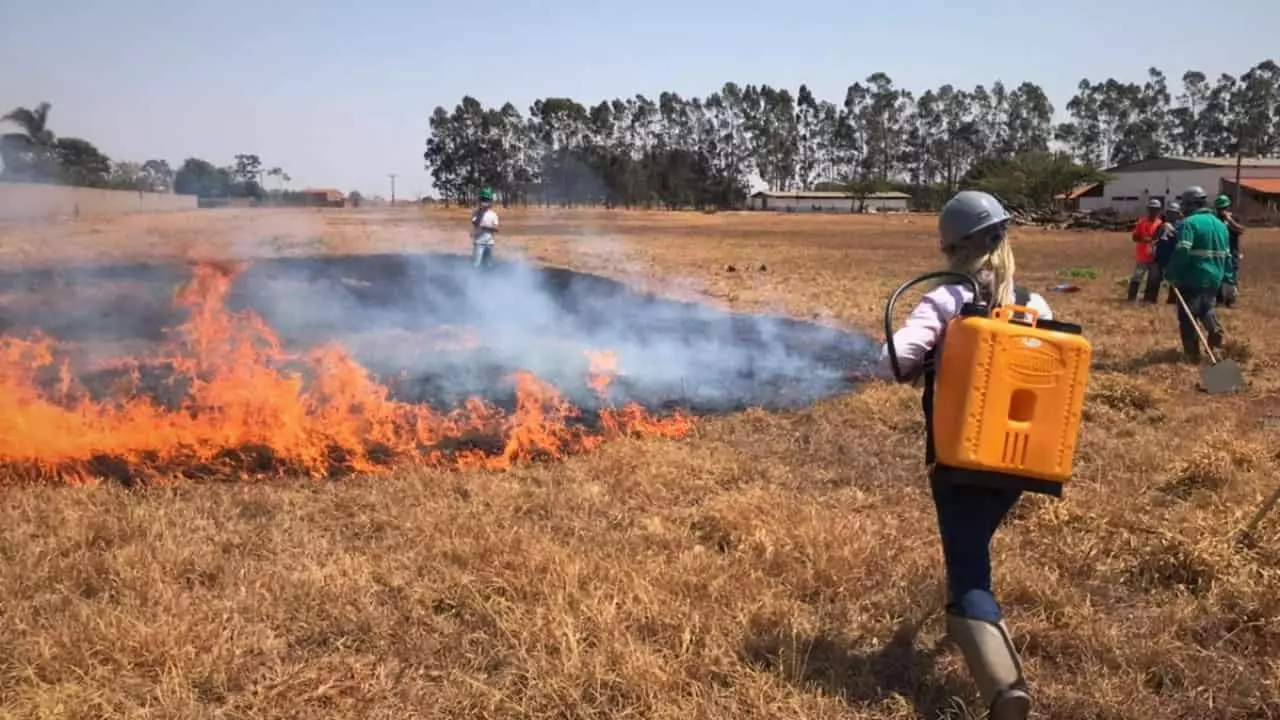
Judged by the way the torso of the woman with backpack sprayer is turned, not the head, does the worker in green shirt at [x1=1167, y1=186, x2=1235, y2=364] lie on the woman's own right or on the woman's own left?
on the woman's own right

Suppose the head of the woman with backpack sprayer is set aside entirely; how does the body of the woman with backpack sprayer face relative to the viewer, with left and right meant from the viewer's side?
facing away from the viewer and to the left of the viewer

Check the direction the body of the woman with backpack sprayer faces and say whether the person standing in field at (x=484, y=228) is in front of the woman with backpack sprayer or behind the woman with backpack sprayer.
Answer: in front

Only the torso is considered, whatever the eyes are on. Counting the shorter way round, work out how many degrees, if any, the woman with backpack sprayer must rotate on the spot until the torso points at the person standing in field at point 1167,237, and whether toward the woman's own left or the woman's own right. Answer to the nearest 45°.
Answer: approximately 45° to the woman's own right

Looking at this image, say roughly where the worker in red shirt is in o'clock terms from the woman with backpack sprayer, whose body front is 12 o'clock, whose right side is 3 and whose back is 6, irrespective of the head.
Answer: The worker in red shirt is roughly at 2 o'clock from the woman with backpack sprayer.

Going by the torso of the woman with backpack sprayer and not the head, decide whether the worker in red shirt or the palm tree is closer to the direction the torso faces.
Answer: the palm tree

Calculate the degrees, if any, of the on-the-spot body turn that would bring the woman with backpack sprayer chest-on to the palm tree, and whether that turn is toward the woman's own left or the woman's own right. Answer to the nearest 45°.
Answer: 0° — they already face it

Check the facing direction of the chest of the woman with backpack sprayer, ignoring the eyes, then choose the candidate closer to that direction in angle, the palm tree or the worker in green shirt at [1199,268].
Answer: the palm tree

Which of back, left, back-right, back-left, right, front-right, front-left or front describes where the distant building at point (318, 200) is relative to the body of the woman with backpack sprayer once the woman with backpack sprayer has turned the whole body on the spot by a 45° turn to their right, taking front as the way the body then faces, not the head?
front-left
